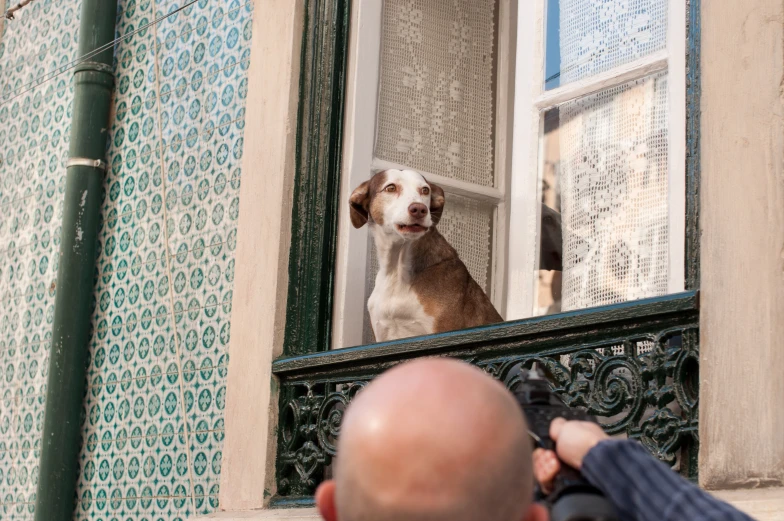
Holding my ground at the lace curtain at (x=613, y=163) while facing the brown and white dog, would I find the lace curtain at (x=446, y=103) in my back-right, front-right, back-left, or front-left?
front-right

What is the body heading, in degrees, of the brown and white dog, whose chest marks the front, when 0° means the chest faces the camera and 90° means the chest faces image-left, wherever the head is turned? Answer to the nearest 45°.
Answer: approximately 45°

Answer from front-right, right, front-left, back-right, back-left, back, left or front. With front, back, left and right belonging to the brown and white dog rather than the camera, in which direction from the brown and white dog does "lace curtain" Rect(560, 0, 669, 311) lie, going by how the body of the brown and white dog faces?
left

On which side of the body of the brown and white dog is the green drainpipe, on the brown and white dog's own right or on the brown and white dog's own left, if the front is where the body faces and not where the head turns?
on the brown and white dog's own right
